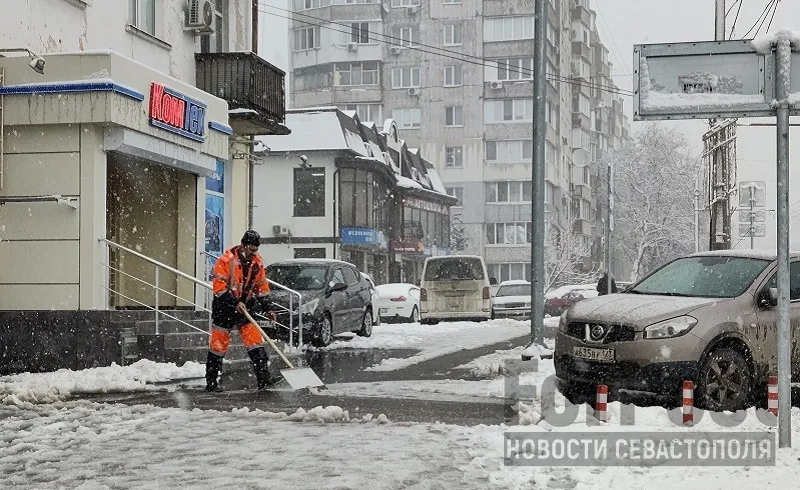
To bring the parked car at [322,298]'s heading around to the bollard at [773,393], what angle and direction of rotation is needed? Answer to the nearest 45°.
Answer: approximately 45° to its left

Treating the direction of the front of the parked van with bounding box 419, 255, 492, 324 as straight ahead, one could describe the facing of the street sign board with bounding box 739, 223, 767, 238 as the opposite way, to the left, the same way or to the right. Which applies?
the opposite way

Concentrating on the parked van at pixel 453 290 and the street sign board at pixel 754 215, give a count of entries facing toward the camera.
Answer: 1

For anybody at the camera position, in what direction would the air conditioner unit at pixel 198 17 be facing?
facing the viewer and to the right of the viewer

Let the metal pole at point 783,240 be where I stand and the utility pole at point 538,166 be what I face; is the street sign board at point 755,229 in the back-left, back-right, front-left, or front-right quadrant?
front-right

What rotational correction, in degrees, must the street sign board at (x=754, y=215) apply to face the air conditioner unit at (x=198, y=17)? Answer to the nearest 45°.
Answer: approximately 45° to its right

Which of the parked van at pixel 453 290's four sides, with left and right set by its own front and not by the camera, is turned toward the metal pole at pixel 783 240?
back

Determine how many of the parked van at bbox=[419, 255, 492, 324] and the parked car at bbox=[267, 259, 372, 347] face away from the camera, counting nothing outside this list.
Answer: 1

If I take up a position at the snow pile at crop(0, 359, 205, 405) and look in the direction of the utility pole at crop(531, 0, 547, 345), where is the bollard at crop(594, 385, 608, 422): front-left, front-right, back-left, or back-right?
front-right

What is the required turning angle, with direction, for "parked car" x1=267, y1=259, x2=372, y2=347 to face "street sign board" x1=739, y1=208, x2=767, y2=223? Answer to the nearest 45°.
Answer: approximately 180°

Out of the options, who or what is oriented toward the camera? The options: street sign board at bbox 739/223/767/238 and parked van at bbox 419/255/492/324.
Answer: the street sign board

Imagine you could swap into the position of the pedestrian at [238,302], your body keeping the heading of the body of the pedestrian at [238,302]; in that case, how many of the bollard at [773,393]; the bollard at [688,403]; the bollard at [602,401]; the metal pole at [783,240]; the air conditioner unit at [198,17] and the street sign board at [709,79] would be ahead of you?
5

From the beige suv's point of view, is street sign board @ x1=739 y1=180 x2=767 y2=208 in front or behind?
behind

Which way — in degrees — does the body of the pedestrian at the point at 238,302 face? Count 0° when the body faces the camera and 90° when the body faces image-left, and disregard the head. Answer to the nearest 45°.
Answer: approximately 315°
